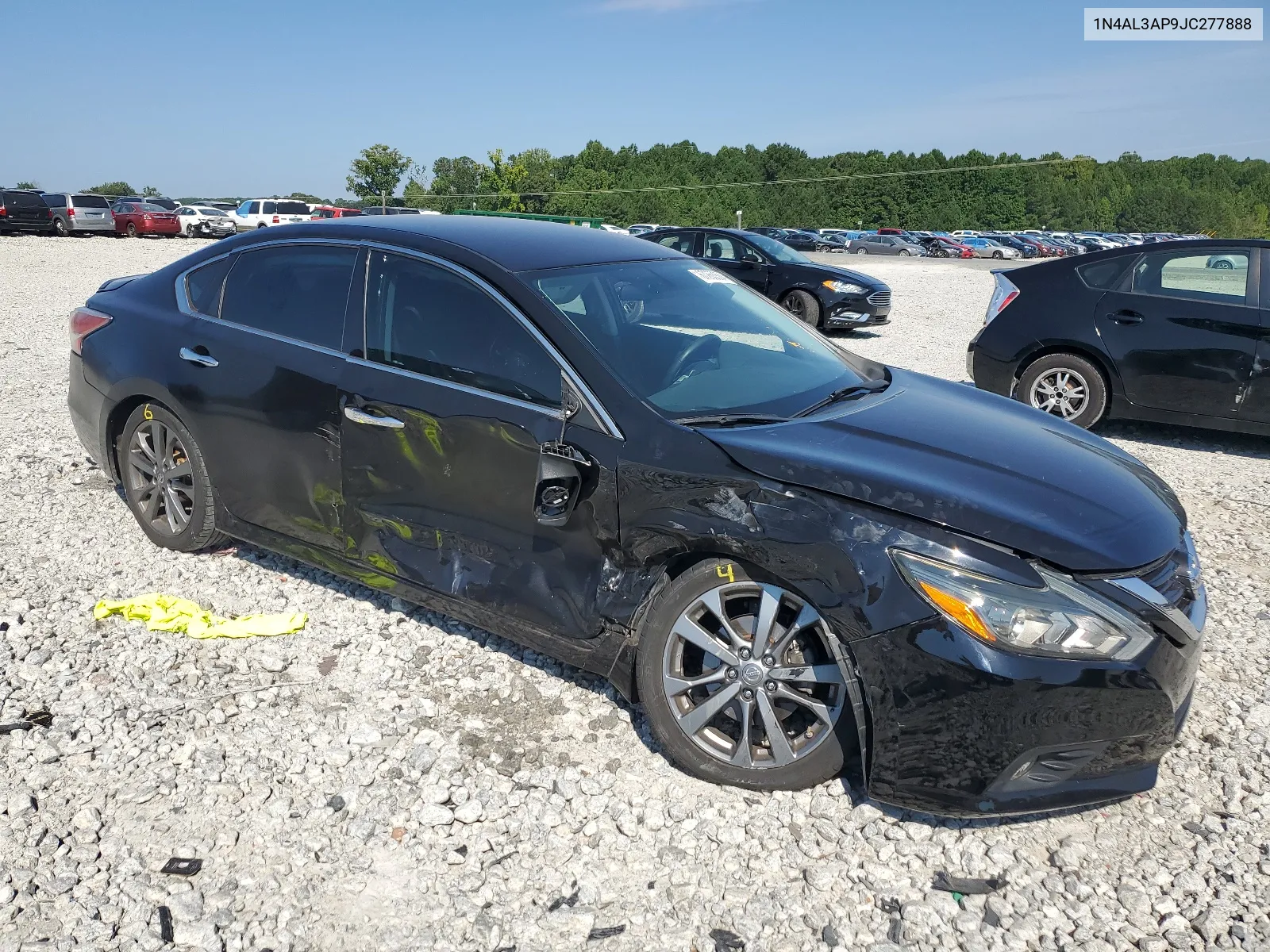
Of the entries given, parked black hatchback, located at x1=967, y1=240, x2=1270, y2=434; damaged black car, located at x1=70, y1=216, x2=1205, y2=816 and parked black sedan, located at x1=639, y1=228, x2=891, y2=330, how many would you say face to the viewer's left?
0

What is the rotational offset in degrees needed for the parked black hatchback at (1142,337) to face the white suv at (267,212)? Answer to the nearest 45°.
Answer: approximately 135° to its left

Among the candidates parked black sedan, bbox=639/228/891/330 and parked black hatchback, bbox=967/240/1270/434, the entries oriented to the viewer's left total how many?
0

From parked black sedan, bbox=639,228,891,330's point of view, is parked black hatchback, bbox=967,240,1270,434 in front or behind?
in front

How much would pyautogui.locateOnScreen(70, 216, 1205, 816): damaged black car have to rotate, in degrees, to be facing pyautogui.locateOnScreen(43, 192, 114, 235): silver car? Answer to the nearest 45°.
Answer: approximately 180°

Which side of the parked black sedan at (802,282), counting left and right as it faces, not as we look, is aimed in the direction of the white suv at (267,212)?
back

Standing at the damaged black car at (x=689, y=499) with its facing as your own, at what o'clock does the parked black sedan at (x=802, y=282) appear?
The parked black sedan is roughly at 8 o'clock from the damaged black car.

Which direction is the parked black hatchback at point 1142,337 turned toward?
to the viewer's right

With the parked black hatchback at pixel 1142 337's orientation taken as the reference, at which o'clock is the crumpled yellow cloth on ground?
The crumpled yellow cloth on ground is roughly at 4 o'clock from the parked black hatchback.

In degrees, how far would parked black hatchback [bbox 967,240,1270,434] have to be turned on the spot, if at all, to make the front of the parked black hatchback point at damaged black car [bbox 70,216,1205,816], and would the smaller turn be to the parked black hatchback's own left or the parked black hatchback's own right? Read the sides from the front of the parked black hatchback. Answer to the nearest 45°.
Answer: approximately 90° to the parked black hatchback's own right

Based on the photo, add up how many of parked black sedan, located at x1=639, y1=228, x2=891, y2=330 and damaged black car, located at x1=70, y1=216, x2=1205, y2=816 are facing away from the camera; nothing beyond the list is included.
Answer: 0

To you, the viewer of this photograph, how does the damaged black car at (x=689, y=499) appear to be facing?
facing the viewer and to the right of the viewer

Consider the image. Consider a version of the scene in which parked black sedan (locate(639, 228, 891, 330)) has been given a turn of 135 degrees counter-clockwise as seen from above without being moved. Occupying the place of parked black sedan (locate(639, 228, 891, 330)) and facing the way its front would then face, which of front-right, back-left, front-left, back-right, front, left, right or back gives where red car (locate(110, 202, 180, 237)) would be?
front-left

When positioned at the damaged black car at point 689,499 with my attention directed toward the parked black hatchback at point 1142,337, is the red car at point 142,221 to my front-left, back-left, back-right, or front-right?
front-left

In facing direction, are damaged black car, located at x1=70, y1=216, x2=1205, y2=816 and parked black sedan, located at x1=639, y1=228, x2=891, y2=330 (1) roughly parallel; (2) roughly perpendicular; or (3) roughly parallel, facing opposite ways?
roughly parallel
